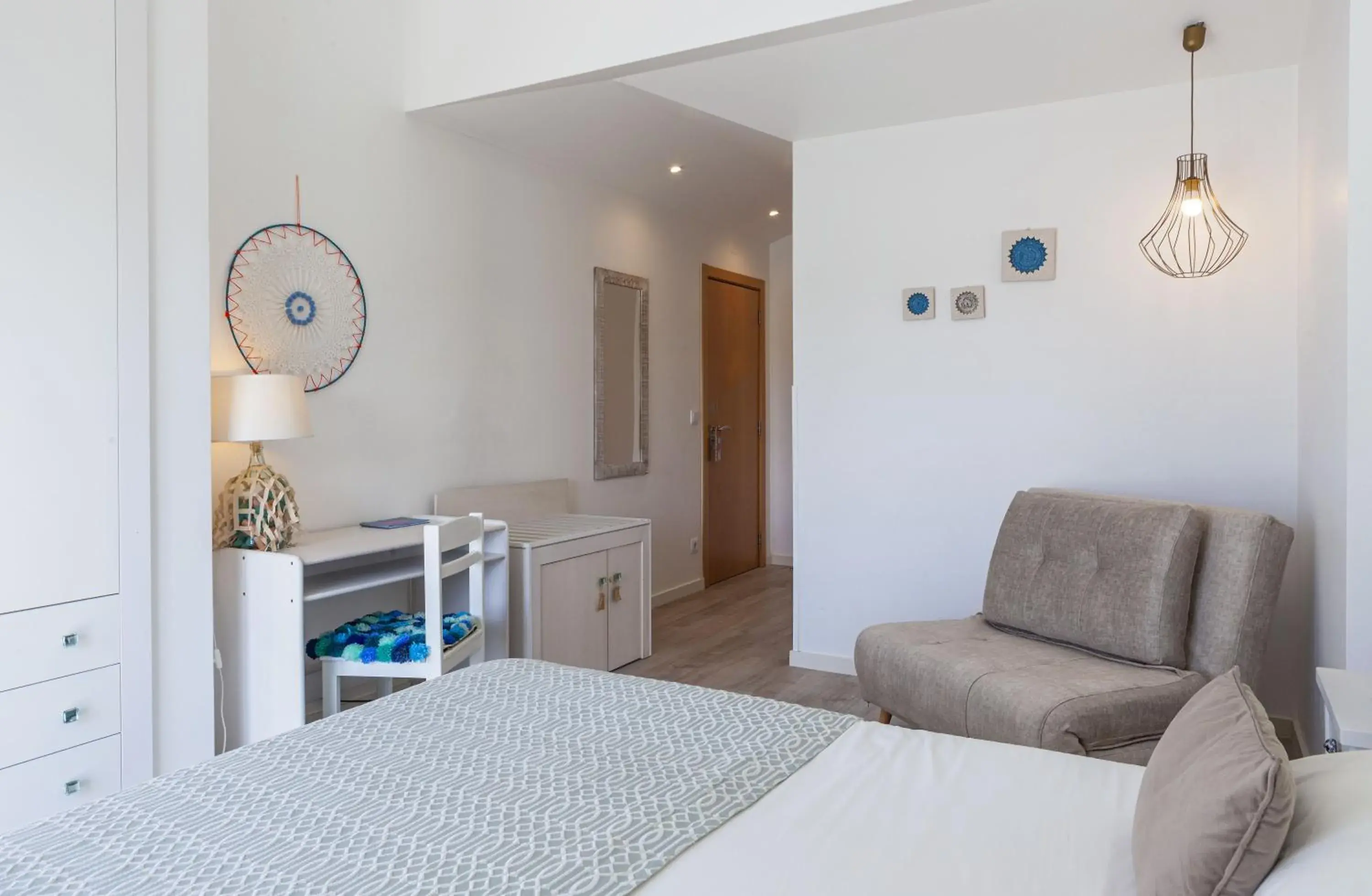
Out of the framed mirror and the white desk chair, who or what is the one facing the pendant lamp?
the framed mirror

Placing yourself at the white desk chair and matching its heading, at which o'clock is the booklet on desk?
The booklet on desk is roughly at 1 o'clock from the white desk chair.

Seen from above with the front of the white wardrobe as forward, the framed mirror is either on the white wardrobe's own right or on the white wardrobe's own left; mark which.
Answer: on the white wardrobe's own left

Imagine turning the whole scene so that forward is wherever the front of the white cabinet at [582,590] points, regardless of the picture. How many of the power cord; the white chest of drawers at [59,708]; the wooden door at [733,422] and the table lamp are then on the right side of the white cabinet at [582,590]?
3

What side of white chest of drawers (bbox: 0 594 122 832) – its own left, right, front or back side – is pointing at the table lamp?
left

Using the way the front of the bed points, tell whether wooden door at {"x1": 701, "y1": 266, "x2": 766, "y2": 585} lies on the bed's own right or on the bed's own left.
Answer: on the bed's own right

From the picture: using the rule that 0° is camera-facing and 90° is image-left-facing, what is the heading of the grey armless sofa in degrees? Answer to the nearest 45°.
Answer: approximately 45°

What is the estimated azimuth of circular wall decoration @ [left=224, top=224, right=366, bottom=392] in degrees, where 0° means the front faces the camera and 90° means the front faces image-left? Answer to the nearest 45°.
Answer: approximately 315°

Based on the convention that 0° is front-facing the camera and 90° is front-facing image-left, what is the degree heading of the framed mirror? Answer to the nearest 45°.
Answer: approximately 315°

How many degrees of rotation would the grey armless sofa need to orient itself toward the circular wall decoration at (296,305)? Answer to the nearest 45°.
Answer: approximately 45° to its right
